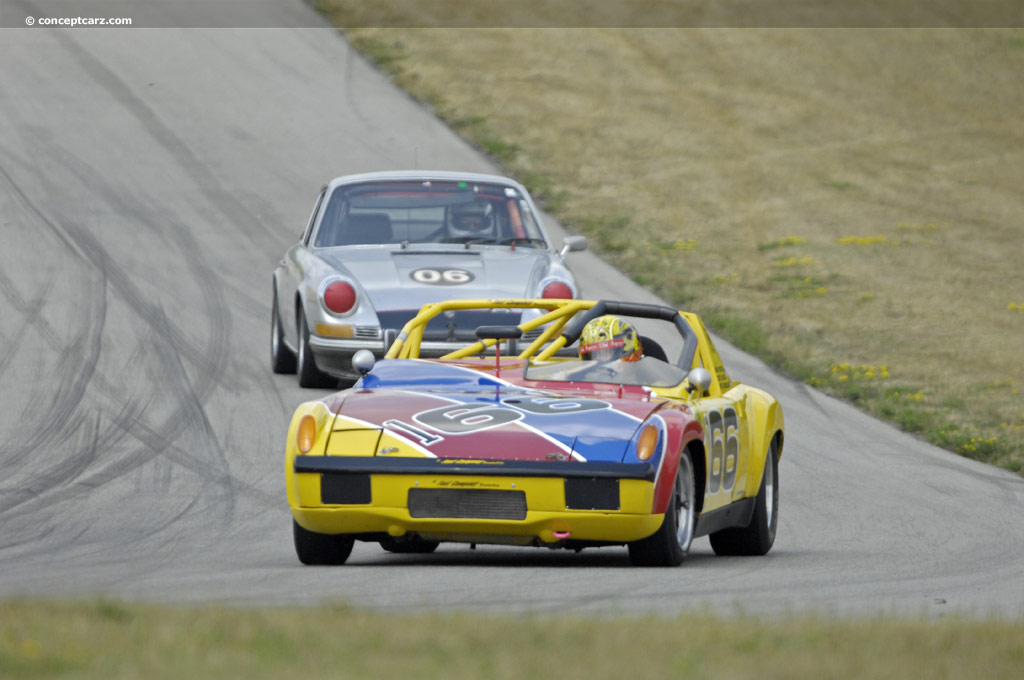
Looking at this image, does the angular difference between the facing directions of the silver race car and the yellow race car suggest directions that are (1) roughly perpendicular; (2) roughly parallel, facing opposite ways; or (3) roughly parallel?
roughly parallel

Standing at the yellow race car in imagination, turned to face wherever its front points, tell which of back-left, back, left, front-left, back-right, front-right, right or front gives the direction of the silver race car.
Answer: back

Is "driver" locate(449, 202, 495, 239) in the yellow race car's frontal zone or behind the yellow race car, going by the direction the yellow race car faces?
behind

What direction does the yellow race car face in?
toward the camera

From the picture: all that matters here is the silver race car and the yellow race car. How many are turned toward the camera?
2

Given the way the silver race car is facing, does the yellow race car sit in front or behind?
in front

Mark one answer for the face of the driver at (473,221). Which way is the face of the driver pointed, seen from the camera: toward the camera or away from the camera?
toward the camera
